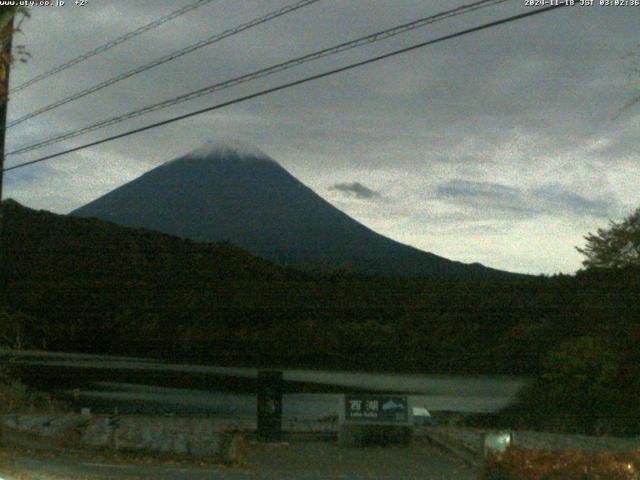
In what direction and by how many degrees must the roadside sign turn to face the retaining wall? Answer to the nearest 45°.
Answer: approximately 90° to its right

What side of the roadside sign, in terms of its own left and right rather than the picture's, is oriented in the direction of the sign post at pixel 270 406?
right

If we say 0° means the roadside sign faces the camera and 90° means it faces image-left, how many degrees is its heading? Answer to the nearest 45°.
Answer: approximately 0°
